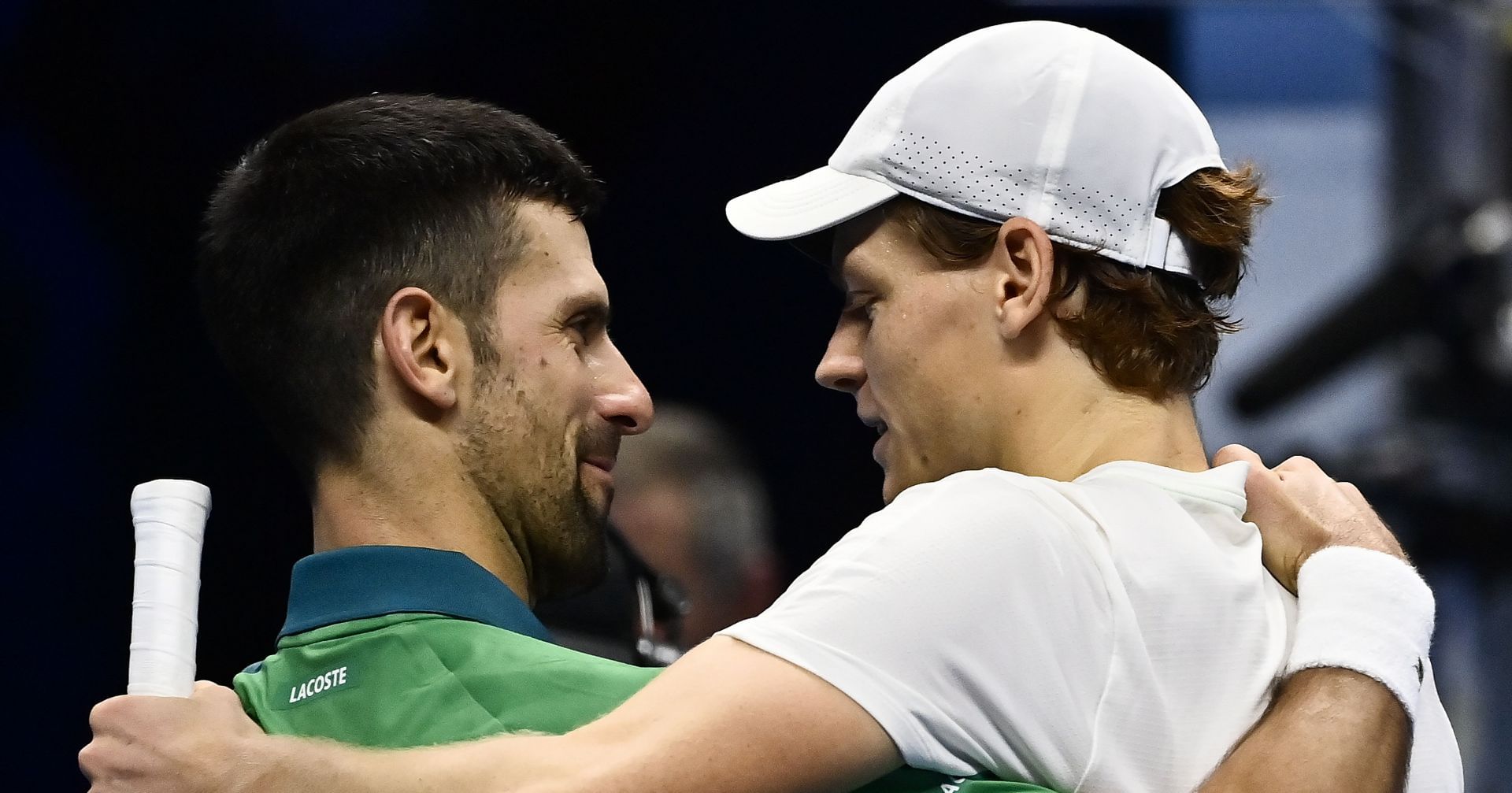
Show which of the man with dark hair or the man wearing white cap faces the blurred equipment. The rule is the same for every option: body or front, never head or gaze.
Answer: the man with dark hair

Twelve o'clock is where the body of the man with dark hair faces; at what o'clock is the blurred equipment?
The blurred equipment is roughly at 12 o'clock from the man with dark hair.

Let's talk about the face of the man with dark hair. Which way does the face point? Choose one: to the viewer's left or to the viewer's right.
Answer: to the viewer's right

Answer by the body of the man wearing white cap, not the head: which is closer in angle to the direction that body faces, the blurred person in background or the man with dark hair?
the man with dark hair

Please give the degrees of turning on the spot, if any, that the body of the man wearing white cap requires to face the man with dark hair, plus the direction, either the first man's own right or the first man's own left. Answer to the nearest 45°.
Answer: approximately 45° to the first man's own right

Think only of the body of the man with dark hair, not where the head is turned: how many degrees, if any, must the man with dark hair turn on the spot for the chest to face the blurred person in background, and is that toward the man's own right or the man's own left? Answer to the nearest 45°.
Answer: approximately 45° to the man's own left

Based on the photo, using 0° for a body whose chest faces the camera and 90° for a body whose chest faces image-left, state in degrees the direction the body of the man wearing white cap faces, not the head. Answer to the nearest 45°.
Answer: approximately 90°

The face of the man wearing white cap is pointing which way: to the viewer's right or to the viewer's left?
to the viewer's left

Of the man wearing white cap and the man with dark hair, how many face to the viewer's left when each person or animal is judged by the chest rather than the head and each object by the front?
1

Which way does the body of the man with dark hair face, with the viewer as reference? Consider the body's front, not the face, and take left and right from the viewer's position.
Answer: facing away from the viewer and to the right of the viewer
